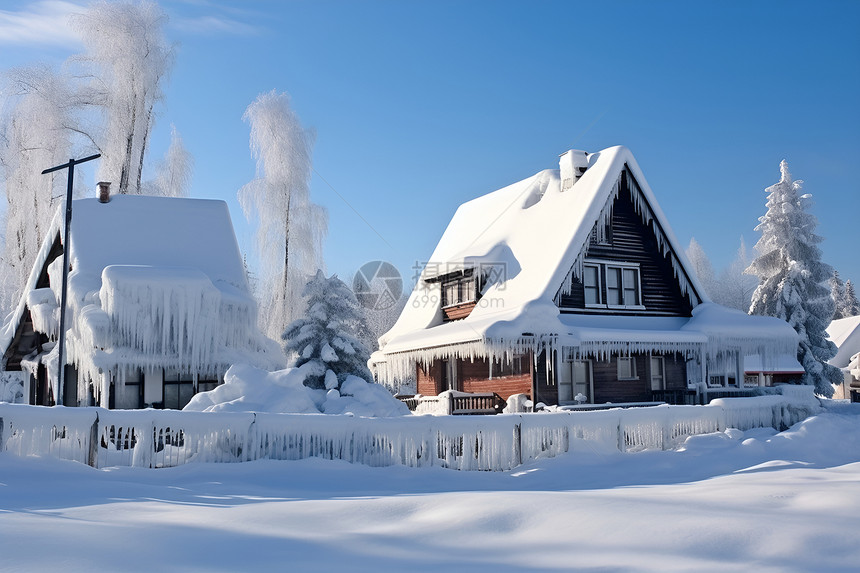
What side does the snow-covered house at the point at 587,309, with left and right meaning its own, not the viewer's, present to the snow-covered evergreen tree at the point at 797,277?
left

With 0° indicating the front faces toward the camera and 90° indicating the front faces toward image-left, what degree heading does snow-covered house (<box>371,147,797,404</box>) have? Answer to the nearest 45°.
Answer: approximately 315°

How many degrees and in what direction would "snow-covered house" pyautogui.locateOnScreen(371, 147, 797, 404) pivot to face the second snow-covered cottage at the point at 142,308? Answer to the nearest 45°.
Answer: approximately 90° to its right

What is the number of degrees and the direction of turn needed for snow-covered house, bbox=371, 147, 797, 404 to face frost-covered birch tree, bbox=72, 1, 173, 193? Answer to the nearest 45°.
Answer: approximately 135° to its right

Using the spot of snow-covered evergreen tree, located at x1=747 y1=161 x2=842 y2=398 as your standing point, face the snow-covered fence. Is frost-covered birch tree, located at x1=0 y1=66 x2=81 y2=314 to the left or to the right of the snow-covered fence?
right

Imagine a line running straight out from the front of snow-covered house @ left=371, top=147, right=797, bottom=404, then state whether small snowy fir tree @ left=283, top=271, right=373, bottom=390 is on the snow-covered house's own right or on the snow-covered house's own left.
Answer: on the snow-covered house's own right

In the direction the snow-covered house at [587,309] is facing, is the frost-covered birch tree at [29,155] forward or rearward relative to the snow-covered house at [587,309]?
rearward
